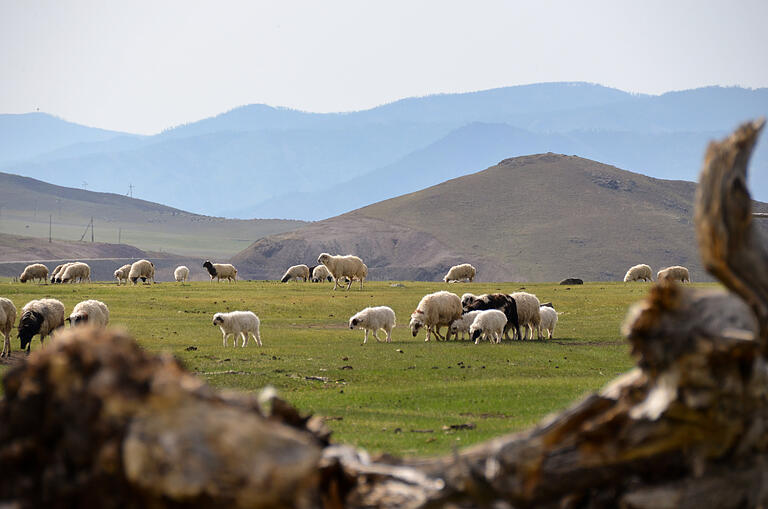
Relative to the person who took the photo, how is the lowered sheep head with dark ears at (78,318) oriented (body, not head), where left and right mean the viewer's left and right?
facing to the left of the viewer

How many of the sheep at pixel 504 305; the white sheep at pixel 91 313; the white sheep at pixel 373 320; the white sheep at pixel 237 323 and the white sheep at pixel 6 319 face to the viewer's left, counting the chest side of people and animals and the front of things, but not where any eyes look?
5

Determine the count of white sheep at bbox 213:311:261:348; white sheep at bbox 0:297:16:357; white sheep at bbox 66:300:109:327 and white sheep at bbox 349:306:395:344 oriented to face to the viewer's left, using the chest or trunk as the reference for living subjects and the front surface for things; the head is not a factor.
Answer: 4

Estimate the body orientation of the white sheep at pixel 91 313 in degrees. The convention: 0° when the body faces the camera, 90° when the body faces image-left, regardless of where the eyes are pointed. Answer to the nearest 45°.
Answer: approximately 90°

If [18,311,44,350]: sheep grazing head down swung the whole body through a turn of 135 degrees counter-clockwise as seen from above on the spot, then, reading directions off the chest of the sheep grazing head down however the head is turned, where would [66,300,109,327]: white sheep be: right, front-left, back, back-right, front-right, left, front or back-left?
front-left

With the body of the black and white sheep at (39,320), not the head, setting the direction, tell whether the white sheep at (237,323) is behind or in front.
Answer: behind

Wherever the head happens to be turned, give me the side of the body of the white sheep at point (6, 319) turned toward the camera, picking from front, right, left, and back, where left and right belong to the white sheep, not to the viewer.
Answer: left

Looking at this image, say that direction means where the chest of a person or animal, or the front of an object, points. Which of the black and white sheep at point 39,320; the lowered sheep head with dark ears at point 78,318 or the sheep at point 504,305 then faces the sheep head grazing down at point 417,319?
the sheep at point 504,305

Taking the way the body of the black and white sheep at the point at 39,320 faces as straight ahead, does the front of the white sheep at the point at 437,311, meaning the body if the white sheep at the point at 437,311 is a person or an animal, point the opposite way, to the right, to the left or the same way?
the same way

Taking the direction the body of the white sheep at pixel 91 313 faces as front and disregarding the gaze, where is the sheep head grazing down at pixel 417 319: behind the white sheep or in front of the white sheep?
behind

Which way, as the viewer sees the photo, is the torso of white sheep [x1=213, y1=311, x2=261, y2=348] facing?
to the viewer's left

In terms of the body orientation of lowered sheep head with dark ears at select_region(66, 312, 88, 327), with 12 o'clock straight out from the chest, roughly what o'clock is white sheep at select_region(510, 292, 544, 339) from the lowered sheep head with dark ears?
The white sheep is roughly at 6 o'clock from the lowered sheep head with dark ears.

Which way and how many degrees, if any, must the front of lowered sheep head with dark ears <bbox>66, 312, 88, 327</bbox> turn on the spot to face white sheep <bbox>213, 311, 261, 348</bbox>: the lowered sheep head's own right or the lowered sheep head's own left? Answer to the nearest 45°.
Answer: approximately 180°

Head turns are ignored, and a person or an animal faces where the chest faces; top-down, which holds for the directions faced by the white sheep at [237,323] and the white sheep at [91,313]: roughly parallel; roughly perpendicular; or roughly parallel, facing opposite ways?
roughly parallel

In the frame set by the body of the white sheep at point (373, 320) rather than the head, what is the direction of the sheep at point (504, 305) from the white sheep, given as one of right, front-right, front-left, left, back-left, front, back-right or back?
back

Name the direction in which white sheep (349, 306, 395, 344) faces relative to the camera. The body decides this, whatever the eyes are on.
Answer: to the viewer's left

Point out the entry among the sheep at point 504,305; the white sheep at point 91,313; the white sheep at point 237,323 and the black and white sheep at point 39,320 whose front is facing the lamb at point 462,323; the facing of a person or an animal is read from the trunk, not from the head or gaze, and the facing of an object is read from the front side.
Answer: the sheep at point 504,305

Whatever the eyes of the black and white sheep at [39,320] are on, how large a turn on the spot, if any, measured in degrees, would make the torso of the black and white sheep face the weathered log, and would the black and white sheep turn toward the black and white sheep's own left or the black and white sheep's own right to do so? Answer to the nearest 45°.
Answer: approximately 45° to the black and white sheep's own left

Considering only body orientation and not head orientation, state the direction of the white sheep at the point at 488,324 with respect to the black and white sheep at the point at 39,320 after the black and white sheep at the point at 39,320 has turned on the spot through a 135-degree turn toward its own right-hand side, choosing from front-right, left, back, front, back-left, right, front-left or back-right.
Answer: right

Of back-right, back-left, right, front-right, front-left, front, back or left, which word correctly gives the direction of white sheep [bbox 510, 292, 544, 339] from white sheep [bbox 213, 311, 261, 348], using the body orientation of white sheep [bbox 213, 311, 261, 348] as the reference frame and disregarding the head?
back

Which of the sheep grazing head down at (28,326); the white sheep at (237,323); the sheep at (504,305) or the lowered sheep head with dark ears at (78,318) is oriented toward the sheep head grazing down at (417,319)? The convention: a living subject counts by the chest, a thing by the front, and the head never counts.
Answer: the sheep at (504,305)

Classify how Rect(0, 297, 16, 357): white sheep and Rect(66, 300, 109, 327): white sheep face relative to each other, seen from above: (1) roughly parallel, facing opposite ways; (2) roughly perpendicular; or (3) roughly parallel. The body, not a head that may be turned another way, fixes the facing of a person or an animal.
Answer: roughly parallel
